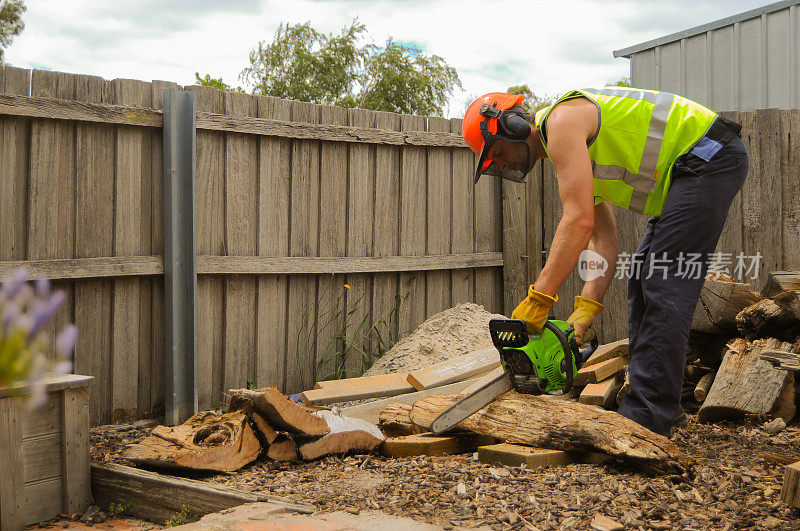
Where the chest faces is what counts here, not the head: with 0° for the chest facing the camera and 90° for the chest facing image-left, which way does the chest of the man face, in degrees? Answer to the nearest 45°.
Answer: approximately 90°

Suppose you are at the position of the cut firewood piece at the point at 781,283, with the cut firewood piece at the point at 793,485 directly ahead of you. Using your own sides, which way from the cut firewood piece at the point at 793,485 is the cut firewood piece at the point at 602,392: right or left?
right

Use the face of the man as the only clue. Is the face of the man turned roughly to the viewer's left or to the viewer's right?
to the viewer's left

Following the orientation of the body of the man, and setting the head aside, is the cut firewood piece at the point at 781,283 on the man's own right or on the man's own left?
on the man's own right

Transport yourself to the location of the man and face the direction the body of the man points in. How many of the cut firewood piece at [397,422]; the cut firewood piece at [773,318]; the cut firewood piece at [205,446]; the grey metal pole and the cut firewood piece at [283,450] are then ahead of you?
4

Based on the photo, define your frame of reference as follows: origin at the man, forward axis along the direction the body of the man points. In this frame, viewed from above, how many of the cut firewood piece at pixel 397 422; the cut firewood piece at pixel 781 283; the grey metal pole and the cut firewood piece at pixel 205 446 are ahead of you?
3

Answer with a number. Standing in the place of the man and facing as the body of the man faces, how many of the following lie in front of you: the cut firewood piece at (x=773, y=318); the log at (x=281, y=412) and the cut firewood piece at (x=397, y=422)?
2

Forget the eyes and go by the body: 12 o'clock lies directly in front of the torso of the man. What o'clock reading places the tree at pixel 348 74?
The tree is roughly at 2 o'clock from the man.
